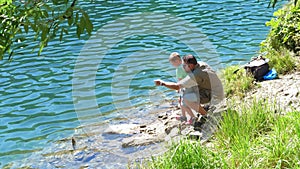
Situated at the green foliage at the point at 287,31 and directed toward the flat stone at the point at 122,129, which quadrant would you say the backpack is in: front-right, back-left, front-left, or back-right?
front-left

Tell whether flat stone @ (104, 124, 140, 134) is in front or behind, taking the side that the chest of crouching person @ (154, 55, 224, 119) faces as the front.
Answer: in front

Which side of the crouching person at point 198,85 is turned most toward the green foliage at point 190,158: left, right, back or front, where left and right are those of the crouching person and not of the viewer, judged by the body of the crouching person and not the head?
left

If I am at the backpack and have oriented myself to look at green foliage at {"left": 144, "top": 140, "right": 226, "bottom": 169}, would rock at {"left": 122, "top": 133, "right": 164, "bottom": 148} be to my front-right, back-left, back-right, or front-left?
front-right

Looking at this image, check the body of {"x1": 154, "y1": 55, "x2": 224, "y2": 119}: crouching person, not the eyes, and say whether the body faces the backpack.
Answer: no

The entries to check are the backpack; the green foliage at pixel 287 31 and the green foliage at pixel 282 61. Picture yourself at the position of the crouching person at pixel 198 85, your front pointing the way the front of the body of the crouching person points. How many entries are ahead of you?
0

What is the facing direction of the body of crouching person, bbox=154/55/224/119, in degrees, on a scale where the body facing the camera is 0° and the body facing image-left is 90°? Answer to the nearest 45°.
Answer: approximately 90°

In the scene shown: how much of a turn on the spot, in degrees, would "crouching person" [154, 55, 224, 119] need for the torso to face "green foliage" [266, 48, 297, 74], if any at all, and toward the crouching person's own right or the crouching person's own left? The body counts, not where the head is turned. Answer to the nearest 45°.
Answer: approximately 135° to the crouching person's own right

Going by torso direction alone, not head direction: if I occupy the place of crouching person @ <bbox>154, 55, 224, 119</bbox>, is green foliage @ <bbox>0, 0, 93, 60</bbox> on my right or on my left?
on my left

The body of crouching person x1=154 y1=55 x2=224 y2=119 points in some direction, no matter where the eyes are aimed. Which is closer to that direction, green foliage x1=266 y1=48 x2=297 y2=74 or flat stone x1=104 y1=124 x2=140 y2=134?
the flat stone

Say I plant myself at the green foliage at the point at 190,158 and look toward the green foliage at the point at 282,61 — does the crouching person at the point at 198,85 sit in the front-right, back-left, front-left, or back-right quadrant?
front-left

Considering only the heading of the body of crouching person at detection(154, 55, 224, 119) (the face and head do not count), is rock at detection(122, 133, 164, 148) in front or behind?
in front

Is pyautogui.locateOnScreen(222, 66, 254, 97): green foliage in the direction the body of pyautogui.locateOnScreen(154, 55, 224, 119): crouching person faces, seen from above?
no
